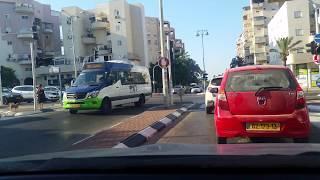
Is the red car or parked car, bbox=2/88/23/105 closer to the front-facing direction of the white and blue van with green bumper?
the red car

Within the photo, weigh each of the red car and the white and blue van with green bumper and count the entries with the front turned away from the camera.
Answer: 1

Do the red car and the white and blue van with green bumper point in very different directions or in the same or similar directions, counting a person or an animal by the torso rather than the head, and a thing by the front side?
very different directions

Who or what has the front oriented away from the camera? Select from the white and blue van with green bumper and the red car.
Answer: the red car

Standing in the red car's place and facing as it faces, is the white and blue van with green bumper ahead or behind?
ahead

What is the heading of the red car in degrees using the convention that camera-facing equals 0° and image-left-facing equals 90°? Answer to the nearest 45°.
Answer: approximately 180°

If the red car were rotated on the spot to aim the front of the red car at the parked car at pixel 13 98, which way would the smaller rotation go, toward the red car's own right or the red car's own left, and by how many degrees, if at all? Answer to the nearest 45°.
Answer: approximately 45° to the red car's own left
